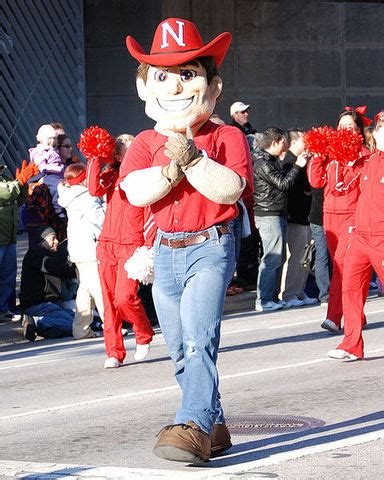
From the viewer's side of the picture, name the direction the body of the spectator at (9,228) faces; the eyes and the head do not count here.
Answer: to the viewer's right

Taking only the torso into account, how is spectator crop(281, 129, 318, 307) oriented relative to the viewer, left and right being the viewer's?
facing to the right of the viewer

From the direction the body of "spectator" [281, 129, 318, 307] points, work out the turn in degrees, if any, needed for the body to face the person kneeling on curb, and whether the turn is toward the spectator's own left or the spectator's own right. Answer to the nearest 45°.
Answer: approximately 135° to the spectator's own right

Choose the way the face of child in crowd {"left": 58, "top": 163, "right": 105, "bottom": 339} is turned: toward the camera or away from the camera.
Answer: away from the camera

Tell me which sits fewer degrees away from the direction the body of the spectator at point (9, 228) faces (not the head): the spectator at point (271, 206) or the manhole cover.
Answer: the spectator

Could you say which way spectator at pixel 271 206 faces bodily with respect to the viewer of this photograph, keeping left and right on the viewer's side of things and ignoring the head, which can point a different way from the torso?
facing to the right of the viewer

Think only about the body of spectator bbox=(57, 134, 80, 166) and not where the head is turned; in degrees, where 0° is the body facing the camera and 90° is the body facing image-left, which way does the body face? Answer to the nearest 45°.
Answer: approximately 315°

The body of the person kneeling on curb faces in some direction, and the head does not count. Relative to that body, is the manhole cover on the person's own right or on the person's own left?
on the person's own right

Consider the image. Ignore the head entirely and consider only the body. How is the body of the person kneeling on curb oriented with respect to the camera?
to the viewer's right
